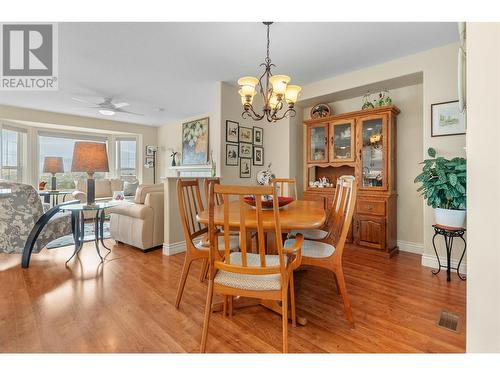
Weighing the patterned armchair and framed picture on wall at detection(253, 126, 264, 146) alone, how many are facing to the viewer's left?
0

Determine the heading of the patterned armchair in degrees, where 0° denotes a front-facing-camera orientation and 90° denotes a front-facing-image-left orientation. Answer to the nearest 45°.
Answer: approximately 225°

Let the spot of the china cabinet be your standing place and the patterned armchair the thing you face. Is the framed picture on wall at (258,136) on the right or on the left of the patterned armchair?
right

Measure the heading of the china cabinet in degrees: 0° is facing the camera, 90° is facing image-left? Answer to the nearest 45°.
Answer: approximately 45°

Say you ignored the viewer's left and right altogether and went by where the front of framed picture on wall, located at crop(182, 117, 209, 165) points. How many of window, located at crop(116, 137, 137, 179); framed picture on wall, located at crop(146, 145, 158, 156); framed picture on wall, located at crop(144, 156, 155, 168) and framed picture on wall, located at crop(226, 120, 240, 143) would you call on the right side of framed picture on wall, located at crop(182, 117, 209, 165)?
3

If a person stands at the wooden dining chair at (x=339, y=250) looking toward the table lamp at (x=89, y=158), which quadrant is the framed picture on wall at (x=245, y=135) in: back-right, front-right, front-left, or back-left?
front-right

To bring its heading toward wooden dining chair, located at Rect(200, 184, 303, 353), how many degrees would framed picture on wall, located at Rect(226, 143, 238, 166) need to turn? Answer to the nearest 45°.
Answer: approximately 45° to its right

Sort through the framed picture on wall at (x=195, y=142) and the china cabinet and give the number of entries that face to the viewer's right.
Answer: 0

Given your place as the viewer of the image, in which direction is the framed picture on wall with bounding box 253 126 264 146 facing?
facing the viewer and to the right of the viewer

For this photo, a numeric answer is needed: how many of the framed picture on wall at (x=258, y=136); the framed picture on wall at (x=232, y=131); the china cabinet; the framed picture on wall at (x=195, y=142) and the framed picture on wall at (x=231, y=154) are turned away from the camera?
0

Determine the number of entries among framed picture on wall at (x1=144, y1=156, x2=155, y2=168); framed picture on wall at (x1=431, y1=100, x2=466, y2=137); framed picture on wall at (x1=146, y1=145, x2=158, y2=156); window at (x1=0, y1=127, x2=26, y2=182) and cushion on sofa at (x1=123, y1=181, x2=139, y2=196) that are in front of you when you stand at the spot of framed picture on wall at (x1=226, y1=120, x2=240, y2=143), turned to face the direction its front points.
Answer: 1
